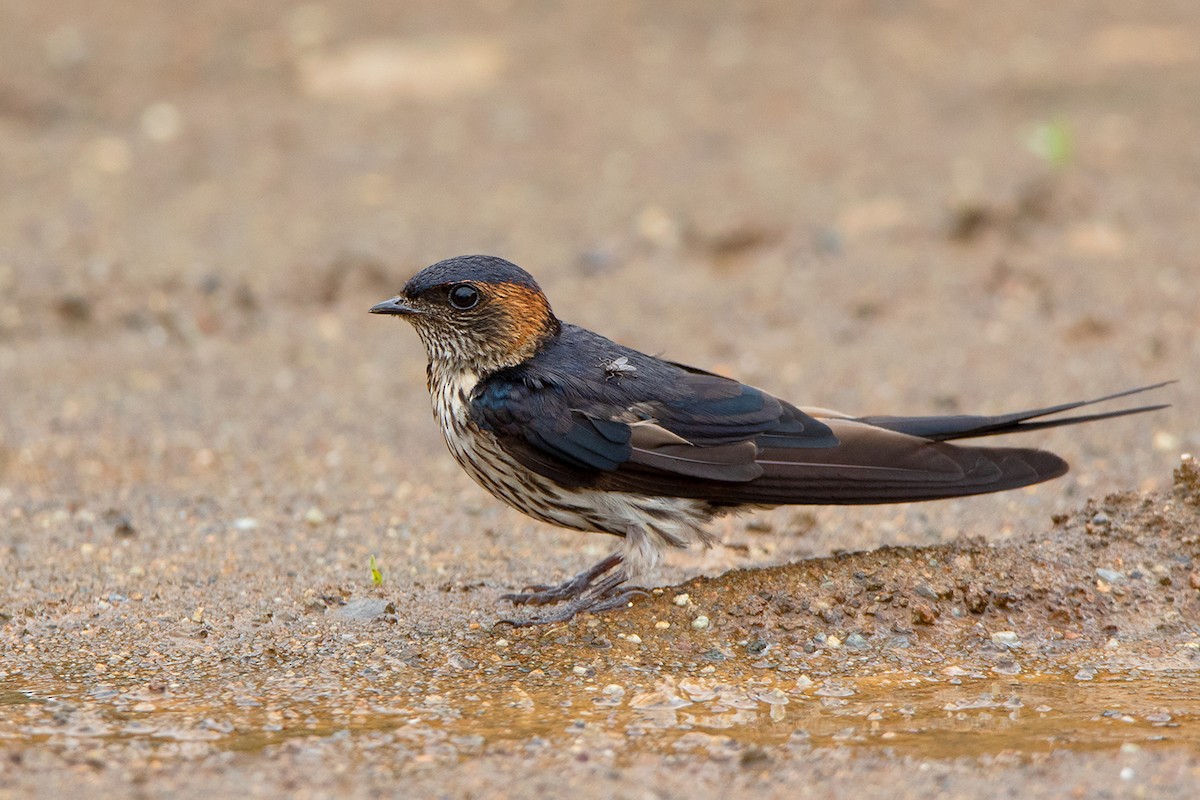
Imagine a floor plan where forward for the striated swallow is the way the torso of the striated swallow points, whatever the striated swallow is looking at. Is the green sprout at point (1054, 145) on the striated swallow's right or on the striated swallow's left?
on the striated swallow's right

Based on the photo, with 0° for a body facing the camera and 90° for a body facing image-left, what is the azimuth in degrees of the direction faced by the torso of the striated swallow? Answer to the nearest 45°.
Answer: approximately 90°

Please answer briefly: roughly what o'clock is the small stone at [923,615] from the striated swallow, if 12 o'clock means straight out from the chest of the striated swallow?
The small stone is roughly at 6 o'clock from the striated swallow.

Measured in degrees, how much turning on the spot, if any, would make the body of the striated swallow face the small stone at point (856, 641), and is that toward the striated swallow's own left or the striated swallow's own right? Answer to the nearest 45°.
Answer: approximately 180°

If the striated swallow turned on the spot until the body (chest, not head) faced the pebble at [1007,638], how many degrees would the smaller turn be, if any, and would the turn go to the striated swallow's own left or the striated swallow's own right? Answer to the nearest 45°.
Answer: approximately 180°
